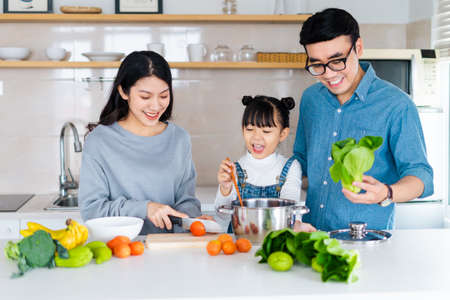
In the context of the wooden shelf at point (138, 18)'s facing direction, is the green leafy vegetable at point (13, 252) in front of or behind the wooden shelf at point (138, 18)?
in front

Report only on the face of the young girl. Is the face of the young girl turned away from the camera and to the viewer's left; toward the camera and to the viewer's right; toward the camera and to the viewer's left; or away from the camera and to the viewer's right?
toward the camera and to the viewer's left

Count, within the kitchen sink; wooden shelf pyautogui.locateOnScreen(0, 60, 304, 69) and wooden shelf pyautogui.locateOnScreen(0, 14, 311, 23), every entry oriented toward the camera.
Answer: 3

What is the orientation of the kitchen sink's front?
toward the camera

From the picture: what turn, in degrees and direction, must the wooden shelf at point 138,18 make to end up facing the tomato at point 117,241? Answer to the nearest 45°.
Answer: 0° — it already faces it

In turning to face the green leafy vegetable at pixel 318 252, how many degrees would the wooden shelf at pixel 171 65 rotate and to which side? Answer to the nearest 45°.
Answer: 0° — it already faces it

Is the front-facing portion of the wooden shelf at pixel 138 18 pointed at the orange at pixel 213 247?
yes

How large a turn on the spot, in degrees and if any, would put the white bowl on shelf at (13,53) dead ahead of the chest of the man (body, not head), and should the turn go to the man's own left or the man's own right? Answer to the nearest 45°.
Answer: approximately 90° to the man's own right

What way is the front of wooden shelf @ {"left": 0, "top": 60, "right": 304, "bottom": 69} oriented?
toward the camera

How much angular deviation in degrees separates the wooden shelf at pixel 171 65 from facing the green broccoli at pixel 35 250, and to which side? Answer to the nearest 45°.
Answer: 0° — it already faces it
